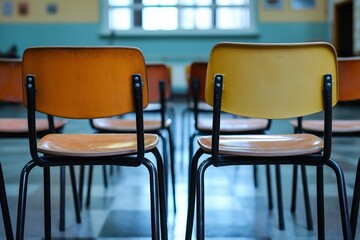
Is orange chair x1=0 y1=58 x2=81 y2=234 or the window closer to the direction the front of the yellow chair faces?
the window

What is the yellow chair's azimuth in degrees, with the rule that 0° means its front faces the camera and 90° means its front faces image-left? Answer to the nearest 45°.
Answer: approximately 180°

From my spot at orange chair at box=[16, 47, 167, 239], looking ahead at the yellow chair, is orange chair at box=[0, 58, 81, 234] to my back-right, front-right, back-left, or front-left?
back-left

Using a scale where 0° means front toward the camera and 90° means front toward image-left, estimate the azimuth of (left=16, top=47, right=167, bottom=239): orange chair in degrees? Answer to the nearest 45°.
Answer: approximately 180°

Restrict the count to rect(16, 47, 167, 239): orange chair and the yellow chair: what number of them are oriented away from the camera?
2
